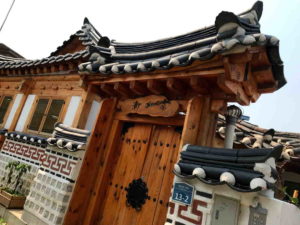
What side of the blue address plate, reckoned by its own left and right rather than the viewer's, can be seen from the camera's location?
front

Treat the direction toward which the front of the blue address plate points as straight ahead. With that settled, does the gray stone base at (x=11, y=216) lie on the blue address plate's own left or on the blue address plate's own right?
on the blue address plate's own right

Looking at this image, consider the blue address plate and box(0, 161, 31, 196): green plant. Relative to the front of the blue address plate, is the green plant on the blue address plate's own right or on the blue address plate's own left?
on the blue address plate's own right
